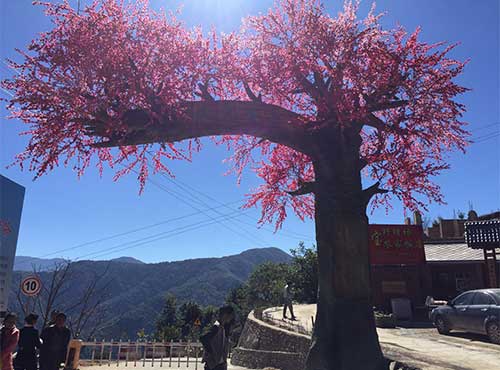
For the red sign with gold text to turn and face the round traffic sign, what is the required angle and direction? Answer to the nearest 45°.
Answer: approximately 45° to its right

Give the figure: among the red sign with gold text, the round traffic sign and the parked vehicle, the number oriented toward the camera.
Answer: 2

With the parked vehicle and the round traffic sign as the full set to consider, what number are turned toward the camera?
1

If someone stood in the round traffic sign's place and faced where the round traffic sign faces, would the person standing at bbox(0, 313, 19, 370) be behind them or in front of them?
in front

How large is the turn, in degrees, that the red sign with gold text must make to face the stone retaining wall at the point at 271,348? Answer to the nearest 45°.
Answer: approximately 45° to its right

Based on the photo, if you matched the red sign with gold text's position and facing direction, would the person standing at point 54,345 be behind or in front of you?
in front

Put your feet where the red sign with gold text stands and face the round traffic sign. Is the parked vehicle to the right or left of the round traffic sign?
left

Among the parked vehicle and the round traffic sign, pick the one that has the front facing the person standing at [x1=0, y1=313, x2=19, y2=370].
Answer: the round traffic sign

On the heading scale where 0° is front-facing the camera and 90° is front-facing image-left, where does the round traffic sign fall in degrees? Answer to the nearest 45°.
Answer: approximately 0°

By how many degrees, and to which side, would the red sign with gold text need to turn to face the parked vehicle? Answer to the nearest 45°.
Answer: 0° — it already faces it
